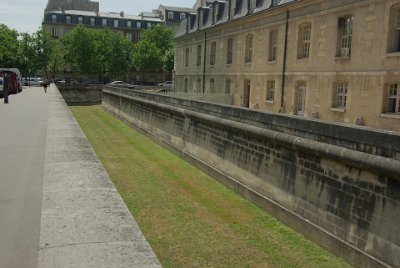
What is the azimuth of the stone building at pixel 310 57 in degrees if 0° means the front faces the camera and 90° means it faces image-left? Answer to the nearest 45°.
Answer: approximately 45°
